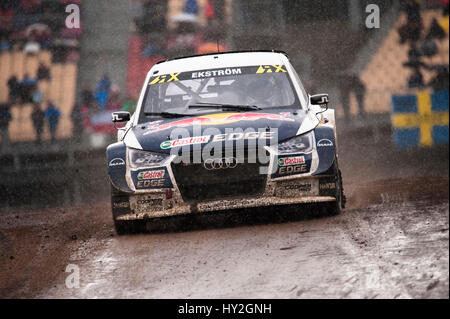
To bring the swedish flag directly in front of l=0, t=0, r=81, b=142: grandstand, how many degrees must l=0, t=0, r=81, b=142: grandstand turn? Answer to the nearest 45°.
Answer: approximately 45° to its left

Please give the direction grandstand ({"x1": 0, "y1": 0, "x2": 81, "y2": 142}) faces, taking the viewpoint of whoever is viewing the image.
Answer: facing the viewer

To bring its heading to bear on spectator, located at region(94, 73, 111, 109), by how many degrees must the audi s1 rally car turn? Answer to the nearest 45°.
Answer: approximately 180°

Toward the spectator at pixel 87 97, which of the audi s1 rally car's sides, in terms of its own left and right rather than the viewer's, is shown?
back

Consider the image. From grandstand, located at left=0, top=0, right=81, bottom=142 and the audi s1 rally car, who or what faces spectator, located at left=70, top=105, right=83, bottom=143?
the grandstand

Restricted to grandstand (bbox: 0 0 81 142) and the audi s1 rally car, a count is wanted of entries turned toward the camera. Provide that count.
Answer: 2

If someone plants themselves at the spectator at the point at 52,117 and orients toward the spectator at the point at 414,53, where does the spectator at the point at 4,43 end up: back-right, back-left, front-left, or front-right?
back-left

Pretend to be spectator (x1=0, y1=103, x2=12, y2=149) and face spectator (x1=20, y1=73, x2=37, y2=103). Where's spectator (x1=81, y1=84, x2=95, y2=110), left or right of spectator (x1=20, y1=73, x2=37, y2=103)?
right

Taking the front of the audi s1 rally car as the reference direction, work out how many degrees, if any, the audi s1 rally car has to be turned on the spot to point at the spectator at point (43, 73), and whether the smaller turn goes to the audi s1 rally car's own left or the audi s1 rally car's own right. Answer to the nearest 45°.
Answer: approximately 180°

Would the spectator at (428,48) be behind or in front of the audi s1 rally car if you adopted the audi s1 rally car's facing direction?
behind

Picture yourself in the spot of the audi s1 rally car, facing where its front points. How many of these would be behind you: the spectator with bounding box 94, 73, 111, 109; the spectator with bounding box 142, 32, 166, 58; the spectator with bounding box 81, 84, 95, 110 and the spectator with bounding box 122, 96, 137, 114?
4

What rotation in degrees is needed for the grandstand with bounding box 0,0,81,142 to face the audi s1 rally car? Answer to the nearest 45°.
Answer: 0° — it already faces it

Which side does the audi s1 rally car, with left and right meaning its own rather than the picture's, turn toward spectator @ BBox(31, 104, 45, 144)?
back
